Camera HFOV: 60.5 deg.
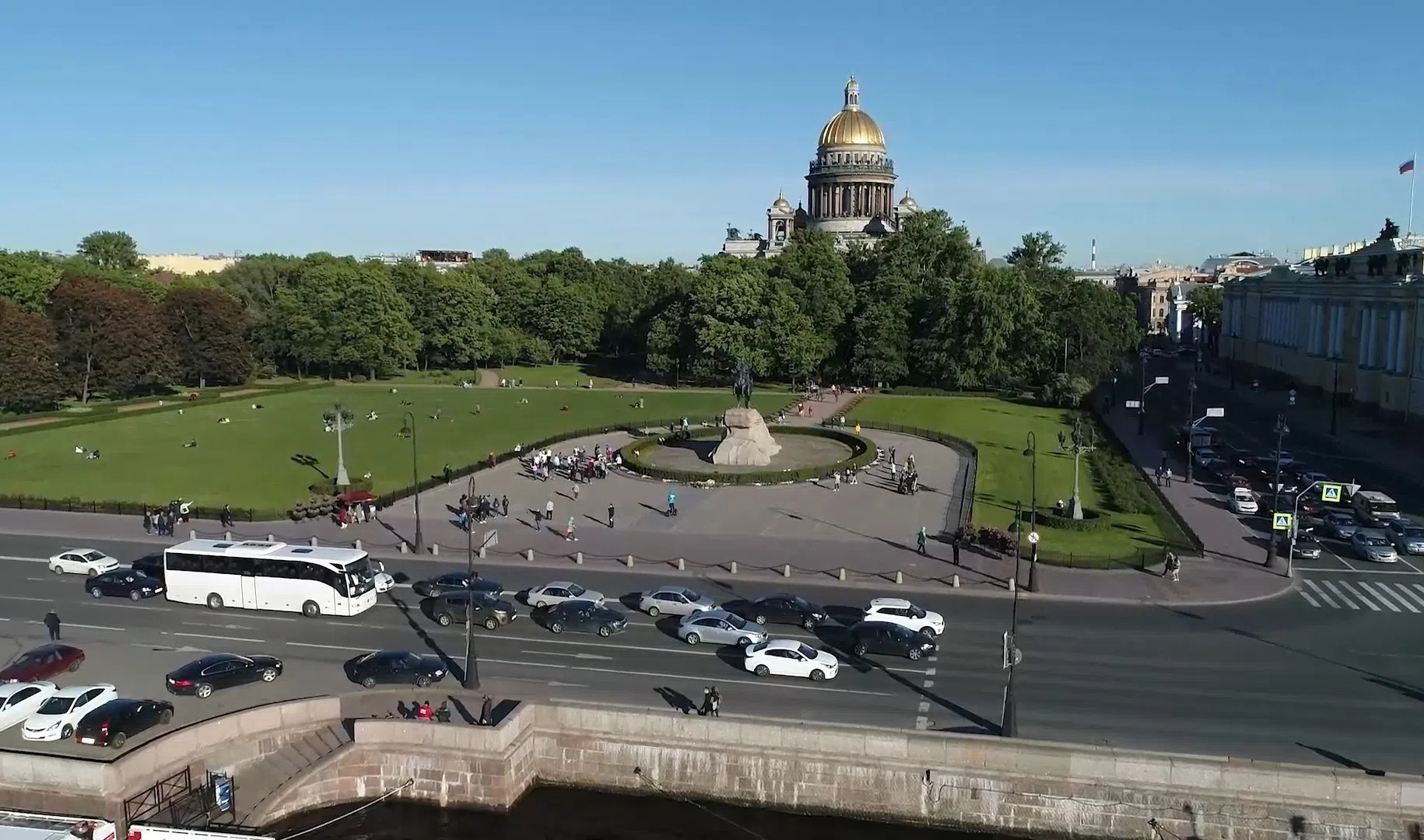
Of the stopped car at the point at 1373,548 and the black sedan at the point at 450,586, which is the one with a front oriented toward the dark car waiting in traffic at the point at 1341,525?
the black sedan

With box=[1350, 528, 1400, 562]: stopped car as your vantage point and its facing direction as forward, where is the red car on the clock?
The red car is roughly at 3 o'clock from the stopped car.

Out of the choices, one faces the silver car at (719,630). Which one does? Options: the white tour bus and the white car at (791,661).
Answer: the white tour bus

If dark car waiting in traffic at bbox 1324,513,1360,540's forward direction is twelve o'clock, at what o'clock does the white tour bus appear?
The white tour bus is roughly at 3 o'clock from the dark car waiting in traffic.

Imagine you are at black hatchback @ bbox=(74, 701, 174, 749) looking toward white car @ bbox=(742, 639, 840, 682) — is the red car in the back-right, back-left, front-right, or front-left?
back-left

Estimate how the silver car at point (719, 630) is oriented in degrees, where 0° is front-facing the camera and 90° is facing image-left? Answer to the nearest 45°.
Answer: approximately 270°

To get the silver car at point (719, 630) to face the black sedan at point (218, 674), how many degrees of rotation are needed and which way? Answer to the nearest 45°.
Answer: approximately 180°

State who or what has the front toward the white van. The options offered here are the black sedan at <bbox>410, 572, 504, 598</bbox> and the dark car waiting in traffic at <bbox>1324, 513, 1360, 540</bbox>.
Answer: the black sedan

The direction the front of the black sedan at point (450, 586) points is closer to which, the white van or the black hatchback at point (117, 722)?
the white van

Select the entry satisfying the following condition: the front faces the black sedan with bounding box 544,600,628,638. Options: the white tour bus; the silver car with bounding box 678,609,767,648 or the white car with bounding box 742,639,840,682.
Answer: the white tour bus

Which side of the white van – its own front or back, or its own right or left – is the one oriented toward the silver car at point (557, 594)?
right
